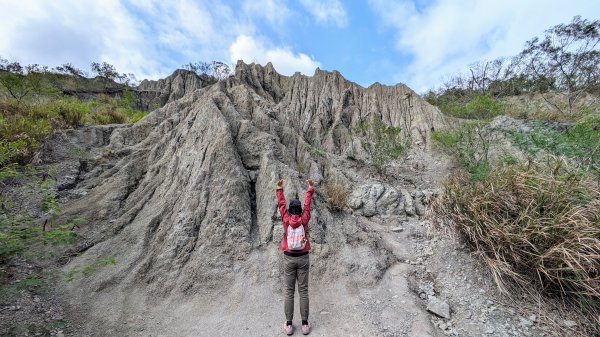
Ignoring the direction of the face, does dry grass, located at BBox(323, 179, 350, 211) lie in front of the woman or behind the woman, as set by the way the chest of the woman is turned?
in front

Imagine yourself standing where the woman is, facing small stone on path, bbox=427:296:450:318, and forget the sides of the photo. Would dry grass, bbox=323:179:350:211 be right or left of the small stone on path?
left

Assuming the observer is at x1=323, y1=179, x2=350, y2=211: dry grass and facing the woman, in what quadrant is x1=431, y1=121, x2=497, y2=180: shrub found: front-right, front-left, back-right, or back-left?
back-left

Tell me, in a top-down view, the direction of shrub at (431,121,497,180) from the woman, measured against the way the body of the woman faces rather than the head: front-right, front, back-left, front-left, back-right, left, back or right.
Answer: front-right

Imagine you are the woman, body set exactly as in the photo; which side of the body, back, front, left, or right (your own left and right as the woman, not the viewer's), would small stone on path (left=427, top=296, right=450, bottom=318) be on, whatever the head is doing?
right

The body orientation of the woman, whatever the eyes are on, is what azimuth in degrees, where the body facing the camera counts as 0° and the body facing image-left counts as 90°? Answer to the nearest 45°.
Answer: approximately 180°
